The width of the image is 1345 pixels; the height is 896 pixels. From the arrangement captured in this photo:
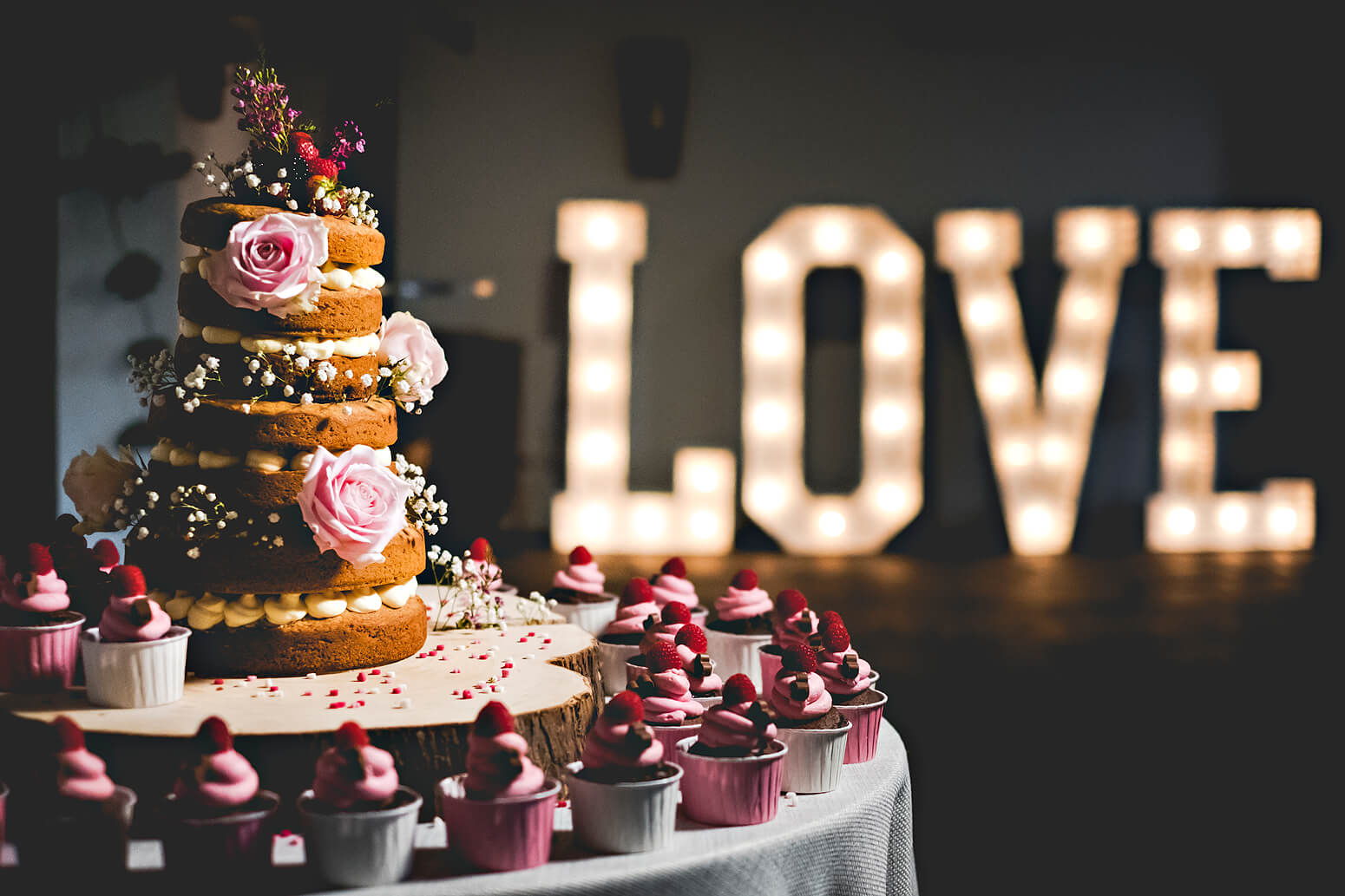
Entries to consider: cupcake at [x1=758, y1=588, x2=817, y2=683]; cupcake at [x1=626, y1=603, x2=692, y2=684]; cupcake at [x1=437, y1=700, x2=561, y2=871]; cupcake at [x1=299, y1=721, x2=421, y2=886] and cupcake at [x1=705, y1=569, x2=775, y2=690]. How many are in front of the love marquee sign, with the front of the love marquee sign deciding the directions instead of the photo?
5

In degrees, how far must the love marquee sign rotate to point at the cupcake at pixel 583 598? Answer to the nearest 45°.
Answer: approximately 45° to its right

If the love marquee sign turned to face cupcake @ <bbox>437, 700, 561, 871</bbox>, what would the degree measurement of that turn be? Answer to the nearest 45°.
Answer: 0° — it already faces it

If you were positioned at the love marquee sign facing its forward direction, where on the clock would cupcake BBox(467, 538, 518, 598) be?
The cupcake is roughly at 1 o'clock from the love marquee sign.

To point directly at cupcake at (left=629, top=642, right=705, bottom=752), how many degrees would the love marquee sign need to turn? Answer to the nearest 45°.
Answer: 0° — it already faces it

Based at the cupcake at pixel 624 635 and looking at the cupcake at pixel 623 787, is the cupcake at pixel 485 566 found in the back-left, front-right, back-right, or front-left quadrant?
back-right

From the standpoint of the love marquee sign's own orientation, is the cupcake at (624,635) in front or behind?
in front

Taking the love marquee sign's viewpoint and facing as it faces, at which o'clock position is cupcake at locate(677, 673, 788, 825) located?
The cupcake is roughly at 12 o'clock from the love marquee sign.

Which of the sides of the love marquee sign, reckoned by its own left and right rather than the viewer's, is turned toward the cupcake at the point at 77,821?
front

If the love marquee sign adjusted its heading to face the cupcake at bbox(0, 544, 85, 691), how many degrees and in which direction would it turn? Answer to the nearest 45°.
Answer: approximately 45° to its right

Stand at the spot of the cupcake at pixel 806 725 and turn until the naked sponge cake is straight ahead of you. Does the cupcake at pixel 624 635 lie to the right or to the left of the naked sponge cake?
right

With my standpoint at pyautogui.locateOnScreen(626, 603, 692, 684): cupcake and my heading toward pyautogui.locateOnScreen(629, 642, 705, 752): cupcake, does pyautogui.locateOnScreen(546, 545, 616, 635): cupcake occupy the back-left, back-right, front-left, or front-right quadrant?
back-right

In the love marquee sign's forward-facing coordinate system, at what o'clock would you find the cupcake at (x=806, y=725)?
The cupcake is roughly at 12 o'clock from the love marquee sign.

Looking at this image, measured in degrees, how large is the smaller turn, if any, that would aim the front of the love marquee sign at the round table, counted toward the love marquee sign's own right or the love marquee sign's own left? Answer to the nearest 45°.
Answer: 0° — it already faces it

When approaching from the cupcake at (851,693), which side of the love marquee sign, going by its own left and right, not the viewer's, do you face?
front

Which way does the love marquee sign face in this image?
toward the camera

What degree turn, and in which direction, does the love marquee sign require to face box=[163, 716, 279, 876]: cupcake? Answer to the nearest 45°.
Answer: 0° — it already faces it

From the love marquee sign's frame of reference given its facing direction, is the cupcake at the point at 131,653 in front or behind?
in front
